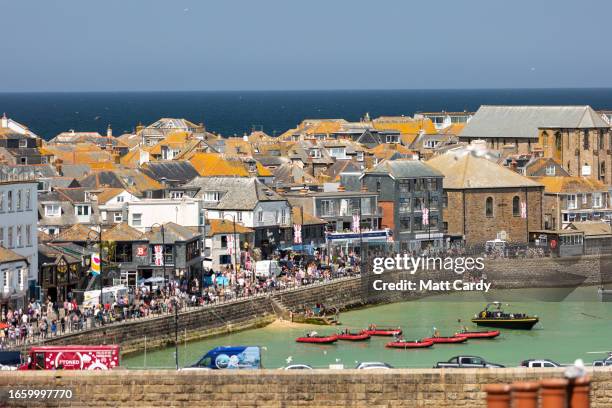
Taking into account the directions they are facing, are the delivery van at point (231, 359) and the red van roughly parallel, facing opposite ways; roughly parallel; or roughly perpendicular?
roughly parallel

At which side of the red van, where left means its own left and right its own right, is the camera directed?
left

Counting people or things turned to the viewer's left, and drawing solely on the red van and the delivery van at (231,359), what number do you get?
2

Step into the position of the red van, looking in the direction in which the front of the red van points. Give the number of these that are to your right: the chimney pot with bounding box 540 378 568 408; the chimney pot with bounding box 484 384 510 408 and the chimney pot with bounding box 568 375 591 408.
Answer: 0

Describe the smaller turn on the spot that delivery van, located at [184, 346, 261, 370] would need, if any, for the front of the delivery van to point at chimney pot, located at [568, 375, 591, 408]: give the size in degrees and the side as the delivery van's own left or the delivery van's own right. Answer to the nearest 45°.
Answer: approximately 90° to the delivery van's own left

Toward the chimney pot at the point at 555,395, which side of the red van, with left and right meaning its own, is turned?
left

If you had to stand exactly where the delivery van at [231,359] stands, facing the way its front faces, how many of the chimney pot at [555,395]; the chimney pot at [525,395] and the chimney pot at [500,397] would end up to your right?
0

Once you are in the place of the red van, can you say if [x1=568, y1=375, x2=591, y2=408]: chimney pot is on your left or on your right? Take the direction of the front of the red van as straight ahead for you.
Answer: on your left

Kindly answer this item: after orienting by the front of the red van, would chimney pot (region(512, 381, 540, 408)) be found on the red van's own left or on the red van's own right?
on the red van's own left

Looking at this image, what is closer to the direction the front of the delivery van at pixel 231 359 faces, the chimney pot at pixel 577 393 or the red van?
the red van

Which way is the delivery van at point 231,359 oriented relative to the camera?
to the viewer's left

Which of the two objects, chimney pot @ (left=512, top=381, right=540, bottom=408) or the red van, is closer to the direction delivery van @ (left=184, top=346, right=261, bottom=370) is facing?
the red van

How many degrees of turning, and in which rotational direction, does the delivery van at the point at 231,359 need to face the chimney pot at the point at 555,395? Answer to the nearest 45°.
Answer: approximately 90° to its left

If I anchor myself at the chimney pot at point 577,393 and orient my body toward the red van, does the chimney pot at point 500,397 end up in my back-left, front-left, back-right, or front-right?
front-left
